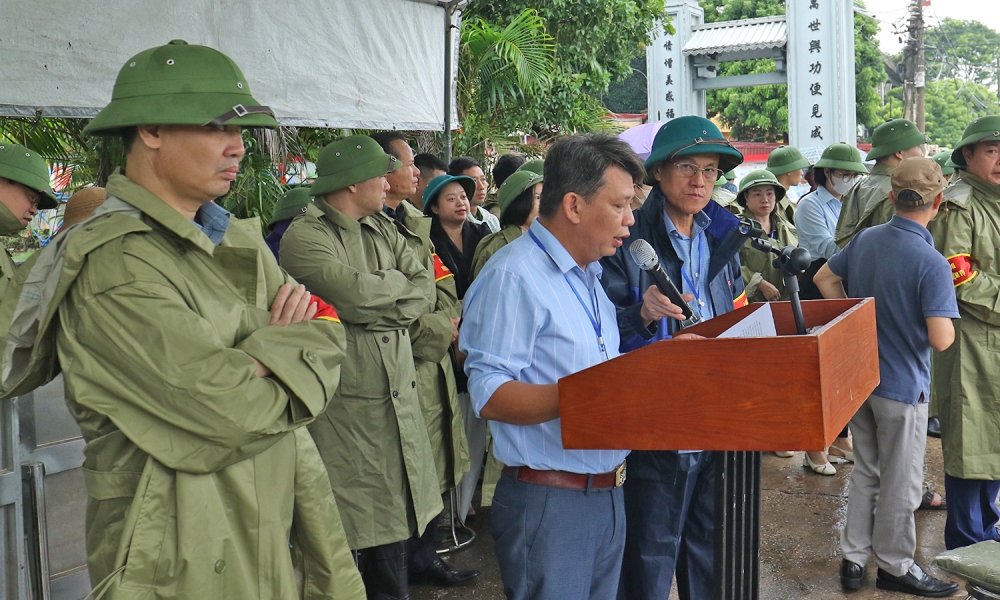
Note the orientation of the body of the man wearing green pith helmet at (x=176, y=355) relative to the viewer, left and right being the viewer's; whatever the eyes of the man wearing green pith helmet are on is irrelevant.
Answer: facing the viewer and to the right of the viewer

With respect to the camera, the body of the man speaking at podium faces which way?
to the viewer's right

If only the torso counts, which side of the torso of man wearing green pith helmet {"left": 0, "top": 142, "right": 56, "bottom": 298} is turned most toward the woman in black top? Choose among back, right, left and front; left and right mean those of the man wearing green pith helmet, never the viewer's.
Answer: front

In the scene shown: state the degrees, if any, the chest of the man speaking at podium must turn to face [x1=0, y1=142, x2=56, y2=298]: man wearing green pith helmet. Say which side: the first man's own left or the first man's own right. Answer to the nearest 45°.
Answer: approximately 135° to the first man's own left

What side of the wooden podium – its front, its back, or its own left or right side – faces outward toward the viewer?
right

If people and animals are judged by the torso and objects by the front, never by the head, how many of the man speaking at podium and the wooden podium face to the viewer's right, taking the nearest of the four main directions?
2

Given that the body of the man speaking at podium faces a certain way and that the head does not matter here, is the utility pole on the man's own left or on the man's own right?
on the man's own left

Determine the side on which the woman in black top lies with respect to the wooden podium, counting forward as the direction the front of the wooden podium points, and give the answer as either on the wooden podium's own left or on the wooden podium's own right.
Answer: on the wooden podium's own left

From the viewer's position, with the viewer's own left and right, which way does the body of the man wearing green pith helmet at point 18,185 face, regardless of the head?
facing to the right of the viewer

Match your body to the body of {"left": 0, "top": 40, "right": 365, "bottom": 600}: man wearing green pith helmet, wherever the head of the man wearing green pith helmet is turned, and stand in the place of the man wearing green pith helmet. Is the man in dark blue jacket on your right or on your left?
on your left
